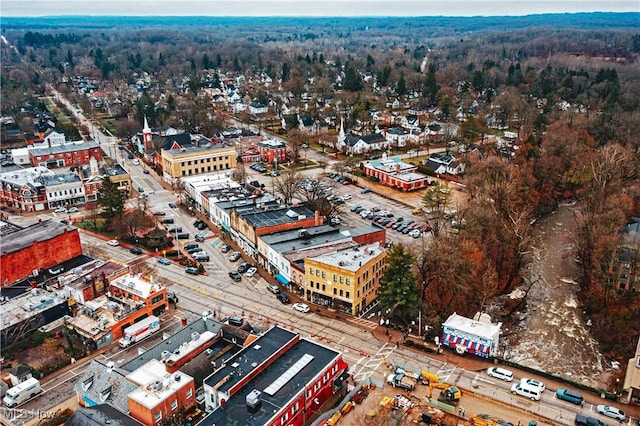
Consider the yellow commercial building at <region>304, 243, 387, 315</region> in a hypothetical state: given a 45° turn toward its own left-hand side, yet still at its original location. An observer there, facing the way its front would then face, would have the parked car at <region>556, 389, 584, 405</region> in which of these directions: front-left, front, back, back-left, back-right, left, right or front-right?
front-left

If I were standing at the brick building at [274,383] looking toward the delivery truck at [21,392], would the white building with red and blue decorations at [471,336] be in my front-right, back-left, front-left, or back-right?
back-right

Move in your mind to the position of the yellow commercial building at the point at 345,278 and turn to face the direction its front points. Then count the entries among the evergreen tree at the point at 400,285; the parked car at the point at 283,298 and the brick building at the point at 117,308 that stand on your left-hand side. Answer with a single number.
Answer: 1

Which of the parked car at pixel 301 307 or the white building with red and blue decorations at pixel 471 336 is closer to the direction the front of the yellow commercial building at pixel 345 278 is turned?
the parked car

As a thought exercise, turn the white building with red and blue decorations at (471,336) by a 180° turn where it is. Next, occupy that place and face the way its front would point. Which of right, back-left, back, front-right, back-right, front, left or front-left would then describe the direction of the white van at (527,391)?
right

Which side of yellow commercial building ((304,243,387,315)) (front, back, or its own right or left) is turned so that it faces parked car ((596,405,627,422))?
left
